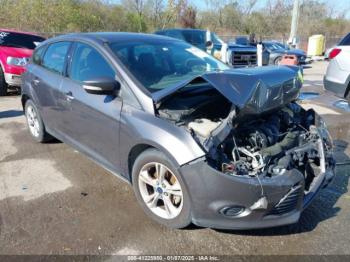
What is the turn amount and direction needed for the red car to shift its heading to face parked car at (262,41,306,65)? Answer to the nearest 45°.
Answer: approximately 45° to its left

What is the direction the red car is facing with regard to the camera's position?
facing the viewer and to the right of the viewer

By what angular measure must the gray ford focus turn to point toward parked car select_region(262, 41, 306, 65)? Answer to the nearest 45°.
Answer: approximately 135° to its left

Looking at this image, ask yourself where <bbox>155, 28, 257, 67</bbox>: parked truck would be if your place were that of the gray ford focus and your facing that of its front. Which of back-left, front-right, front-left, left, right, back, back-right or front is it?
back-left

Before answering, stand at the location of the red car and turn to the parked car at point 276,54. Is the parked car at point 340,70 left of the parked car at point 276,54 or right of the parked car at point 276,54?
right

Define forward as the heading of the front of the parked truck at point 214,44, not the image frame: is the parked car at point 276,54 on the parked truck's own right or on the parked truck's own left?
on the parked truck's own left

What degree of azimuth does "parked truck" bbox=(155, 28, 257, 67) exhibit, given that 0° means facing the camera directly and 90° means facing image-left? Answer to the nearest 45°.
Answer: approximately 315°

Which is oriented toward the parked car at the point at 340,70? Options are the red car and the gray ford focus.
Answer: the red car

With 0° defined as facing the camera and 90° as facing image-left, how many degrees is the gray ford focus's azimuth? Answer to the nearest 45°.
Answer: approximately 315°

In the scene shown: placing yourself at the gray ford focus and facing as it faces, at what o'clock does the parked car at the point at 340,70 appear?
The parked car is roughly at 9 o'clock from the gray ford focus.
